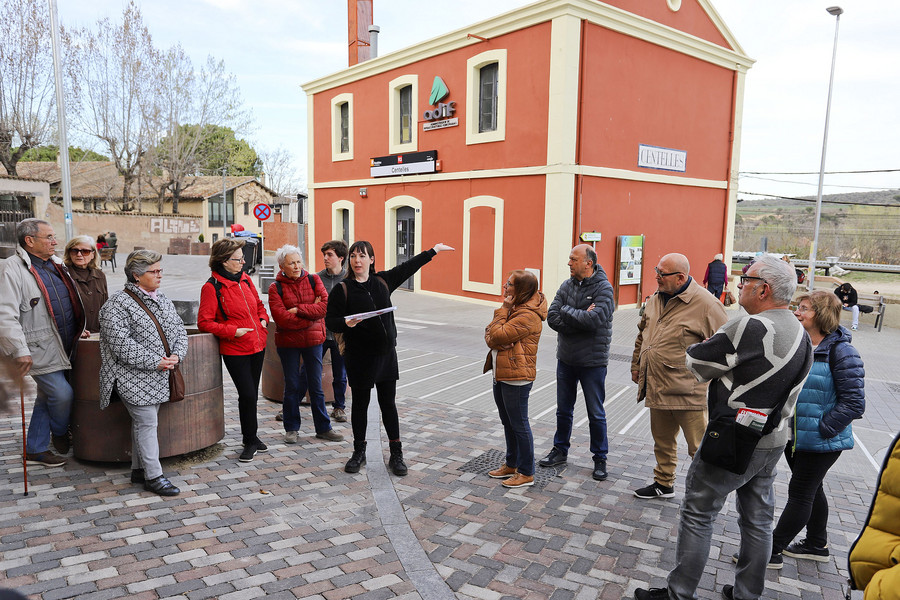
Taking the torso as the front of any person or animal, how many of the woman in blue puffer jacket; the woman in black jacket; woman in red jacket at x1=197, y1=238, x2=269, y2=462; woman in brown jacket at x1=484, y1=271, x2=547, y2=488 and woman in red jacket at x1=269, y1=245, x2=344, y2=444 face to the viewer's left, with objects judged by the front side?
2

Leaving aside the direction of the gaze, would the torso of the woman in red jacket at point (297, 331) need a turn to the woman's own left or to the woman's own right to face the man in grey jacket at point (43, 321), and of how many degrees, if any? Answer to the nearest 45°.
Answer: approximately 135° to the woman's own right

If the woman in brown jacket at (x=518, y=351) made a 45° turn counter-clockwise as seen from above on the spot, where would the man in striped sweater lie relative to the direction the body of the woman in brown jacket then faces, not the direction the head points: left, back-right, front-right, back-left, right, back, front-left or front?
left

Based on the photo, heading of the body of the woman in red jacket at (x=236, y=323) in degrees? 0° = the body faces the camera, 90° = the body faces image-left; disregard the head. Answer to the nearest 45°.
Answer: approximately 315°

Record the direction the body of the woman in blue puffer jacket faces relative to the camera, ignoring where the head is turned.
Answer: to the viewer's left

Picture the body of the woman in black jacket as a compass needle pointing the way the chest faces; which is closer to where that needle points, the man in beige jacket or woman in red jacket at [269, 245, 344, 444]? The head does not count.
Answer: the man in beige jacket

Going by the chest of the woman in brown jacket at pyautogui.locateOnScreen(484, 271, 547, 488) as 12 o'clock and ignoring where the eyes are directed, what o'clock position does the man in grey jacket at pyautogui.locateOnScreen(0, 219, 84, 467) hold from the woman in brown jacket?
The man in grey jacket is roughly at 12 o'clock from the woman in brown jacket.

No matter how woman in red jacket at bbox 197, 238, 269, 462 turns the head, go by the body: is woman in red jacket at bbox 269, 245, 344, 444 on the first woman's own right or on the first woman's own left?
on the first woman's own left

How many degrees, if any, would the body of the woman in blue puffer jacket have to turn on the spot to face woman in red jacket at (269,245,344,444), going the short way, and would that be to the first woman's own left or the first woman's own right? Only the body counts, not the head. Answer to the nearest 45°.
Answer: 0° — they already face them

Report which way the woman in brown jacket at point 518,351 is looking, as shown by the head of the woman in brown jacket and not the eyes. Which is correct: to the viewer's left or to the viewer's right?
to the viewer's left

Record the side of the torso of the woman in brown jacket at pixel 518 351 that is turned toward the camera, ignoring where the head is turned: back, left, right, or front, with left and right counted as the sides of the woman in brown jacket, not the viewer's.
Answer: left

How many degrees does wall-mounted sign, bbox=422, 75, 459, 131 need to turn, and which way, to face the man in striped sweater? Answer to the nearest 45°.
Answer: approximately 45° to its left

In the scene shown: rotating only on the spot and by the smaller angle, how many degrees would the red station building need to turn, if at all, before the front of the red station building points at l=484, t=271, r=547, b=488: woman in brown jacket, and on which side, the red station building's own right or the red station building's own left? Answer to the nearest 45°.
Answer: approximately 45° to the red station building's own left

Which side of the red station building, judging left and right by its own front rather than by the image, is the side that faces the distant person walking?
left

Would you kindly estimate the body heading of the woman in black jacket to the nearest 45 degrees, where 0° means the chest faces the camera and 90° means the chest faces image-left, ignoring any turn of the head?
approximately 0°

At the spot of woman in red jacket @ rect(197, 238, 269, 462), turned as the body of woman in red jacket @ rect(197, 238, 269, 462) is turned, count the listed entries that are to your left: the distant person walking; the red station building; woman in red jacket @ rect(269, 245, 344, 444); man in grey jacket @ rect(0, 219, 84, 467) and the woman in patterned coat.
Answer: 3
